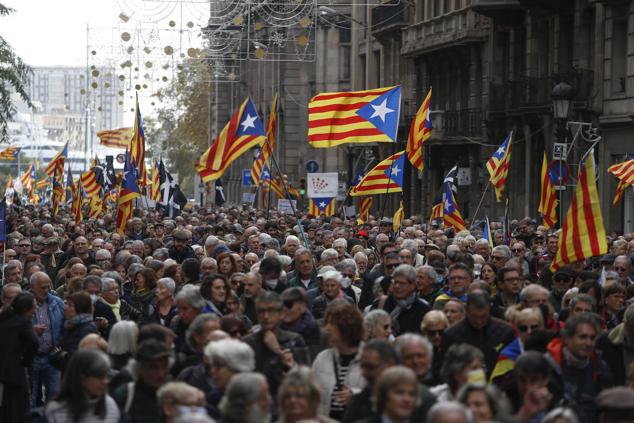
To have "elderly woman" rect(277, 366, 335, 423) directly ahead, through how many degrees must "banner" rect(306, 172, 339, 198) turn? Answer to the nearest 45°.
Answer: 0° — it already faces them

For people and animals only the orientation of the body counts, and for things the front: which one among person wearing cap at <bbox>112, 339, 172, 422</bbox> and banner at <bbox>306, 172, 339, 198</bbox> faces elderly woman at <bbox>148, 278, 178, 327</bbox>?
the banner

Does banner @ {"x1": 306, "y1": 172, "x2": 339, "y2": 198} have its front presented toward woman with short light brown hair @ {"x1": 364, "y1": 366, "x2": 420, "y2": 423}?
yes

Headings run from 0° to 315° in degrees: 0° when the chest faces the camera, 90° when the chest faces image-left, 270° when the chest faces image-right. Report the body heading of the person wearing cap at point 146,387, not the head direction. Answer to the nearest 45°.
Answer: approximately 315°

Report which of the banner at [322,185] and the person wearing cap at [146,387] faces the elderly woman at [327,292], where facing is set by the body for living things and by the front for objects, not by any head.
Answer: the banner

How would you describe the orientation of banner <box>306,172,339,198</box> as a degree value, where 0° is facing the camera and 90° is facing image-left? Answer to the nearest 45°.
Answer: approximately 0°

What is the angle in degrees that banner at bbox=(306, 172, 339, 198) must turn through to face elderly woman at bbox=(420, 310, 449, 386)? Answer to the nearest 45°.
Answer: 0° — it already faces them

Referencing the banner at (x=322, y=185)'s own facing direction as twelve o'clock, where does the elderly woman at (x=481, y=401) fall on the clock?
The elderly woman is roughly at 12 o'clock from the banner.
